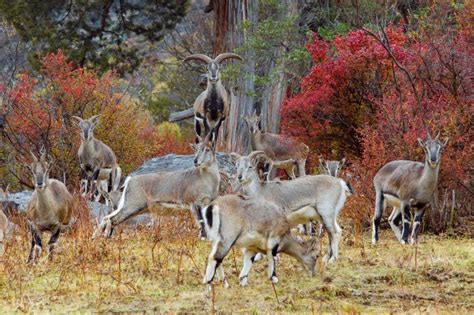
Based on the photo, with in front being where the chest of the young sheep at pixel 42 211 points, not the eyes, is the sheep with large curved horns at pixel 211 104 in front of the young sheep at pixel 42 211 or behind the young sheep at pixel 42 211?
behind

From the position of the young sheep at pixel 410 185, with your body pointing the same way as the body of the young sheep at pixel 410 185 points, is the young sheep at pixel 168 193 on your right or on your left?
on your right

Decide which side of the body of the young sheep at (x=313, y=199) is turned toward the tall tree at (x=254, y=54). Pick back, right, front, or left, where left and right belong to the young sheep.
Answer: right

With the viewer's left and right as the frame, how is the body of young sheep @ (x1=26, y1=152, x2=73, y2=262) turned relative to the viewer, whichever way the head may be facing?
facing the viewer

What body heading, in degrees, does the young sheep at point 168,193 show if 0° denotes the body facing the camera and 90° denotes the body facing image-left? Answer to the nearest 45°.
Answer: approximately 270°

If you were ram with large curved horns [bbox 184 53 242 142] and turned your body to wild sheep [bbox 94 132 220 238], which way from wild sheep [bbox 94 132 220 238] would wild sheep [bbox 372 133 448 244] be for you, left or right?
left

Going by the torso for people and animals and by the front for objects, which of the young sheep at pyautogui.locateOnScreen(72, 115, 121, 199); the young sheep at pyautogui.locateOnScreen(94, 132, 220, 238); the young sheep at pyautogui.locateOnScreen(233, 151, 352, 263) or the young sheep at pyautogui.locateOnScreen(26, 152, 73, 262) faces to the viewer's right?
the young sheep at pyautogui.locateOnScreen(94, 132, 220, 238)

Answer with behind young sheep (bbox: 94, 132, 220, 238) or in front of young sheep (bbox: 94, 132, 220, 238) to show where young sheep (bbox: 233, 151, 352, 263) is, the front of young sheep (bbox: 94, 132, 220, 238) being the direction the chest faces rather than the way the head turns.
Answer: in front

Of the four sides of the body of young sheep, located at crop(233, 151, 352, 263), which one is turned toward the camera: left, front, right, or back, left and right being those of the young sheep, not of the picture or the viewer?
left

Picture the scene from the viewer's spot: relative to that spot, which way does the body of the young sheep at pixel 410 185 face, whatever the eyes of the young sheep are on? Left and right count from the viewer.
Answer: facing the viewer and to the right of the viewer

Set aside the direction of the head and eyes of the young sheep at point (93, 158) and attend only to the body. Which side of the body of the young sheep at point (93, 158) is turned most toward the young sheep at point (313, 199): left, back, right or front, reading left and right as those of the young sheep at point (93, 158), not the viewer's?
left

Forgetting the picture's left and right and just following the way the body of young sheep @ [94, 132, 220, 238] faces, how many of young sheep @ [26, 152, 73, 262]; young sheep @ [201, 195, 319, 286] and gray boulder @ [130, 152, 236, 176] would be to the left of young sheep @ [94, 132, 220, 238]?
1

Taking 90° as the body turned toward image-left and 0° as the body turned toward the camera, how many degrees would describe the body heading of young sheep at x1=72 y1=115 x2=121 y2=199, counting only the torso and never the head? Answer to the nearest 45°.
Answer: approximately 45°

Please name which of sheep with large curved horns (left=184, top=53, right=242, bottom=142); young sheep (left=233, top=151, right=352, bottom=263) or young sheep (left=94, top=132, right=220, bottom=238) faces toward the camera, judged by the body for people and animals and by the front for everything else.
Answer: sheep with large curved horns (left=184, top=53, right=242, bottom=142)

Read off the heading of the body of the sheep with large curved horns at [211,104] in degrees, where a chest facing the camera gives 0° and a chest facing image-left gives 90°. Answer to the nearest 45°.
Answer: approximately 0°
